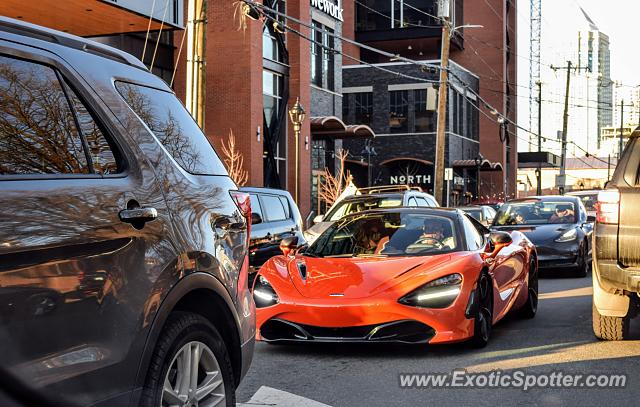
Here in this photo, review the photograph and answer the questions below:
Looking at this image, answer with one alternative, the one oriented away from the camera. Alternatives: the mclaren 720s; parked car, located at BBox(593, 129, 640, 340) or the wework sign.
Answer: the parked car

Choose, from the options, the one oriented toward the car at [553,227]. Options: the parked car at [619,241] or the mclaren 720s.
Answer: the parked car at [619,241]

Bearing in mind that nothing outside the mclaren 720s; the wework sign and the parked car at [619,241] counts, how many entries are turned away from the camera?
1

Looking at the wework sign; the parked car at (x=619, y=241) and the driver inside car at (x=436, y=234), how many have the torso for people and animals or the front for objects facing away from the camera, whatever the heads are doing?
1

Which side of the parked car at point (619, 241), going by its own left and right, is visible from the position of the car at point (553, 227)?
front

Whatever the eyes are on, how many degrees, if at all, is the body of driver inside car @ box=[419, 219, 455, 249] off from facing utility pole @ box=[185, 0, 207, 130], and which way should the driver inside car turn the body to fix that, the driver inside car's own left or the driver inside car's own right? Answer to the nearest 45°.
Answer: approximately 90° to the driver inside car's own right

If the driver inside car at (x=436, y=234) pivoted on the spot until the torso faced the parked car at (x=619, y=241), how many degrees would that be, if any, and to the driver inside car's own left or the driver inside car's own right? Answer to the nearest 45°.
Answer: approximately 90° to the driver inside car's own left

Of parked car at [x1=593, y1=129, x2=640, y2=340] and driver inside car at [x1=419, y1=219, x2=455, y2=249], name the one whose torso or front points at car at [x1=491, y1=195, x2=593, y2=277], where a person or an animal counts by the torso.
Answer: parked car at [x1=593, y1=129, x2=640, y2=340]

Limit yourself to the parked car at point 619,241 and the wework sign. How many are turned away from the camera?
1

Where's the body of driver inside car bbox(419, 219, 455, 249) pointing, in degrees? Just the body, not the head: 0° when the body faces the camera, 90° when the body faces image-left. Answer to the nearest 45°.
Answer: approximately 45°

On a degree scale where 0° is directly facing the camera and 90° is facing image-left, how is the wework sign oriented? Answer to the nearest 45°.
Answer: approximately 315°

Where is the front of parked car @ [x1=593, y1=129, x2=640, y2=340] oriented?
away from the camera

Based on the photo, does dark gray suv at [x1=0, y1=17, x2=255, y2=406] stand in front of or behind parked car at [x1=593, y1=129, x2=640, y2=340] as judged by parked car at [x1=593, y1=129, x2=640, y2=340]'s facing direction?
behind

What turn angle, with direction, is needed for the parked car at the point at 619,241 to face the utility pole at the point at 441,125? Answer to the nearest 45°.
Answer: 0° — it already faces it
